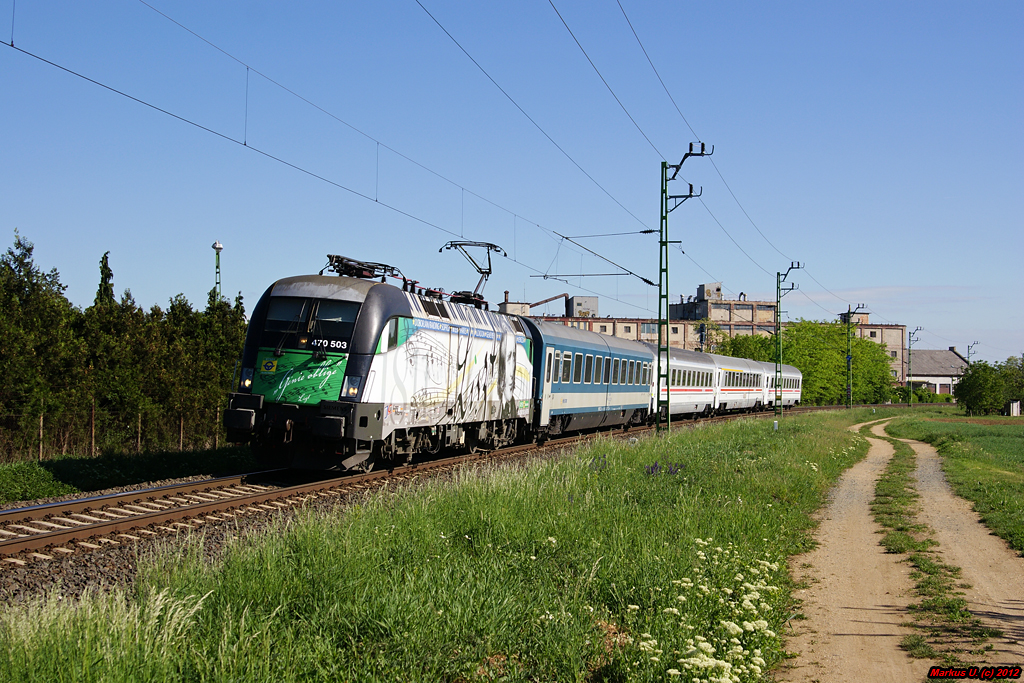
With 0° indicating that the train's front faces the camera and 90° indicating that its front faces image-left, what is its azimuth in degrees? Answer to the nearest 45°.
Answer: approximately 45°
